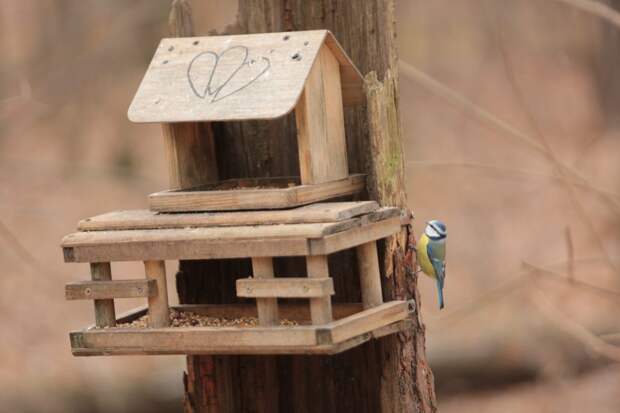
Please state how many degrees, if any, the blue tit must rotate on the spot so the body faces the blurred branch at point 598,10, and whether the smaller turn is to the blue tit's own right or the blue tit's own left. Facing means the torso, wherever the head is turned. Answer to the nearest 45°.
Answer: approximately 135° to the blue tit's own right

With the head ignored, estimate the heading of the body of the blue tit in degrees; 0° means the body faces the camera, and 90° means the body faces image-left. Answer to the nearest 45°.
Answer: approximately 90°

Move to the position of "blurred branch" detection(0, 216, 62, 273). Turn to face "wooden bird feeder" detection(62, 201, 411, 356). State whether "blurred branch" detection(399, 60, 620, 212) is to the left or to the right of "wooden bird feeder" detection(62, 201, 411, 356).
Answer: left

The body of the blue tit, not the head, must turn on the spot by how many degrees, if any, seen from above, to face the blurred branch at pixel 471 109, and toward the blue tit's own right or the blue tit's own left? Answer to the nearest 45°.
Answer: approximately 90° to the blue tit's own right

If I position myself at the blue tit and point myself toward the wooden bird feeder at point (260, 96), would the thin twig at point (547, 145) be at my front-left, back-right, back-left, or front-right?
back-right

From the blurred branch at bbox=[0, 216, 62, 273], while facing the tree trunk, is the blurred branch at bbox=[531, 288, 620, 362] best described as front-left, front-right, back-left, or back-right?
front-left

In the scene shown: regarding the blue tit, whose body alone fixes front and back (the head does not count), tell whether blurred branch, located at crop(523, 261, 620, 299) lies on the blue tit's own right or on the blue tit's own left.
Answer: on the blue tit's own right
